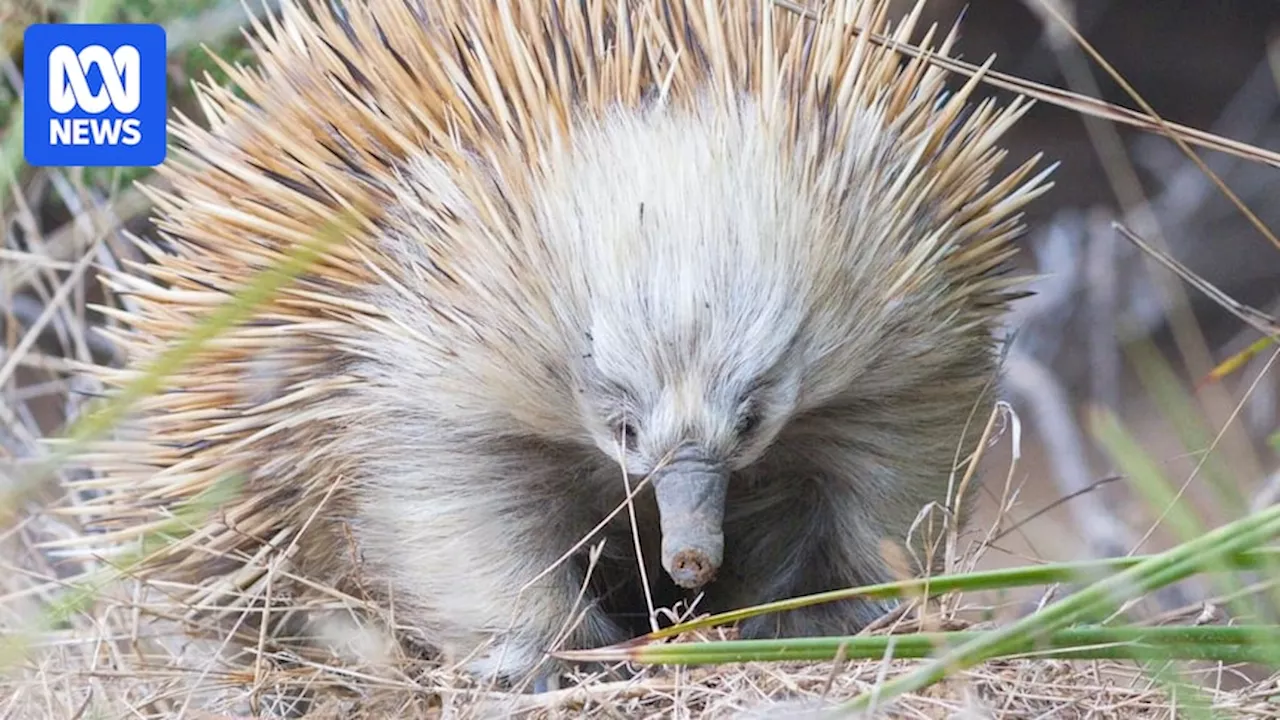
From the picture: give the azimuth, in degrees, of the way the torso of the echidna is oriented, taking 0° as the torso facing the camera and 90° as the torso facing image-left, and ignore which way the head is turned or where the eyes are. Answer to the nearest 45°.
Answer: approximately 0°
